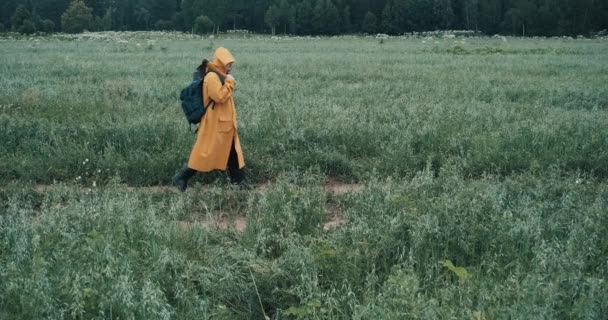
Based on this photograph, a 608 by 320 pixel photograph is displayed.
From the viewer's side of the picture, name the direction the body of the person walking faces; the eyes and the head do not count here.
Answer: to the viewer's right

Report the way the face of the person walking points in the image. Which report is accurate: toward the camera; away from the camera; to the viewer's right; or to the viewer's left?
to the viewer's right
